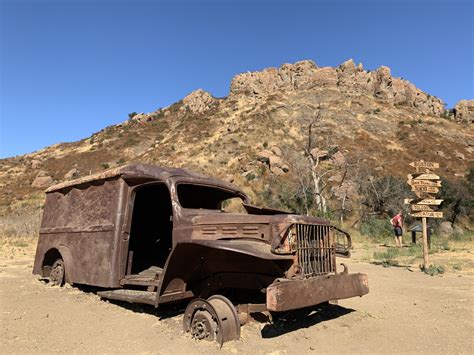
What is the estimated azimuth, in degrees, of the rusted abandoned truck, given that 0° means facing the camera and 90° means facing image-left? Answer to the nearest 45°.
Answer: approximately 315°

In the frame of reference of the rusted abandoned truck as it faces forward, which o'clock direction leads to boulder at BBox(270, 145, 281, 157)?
The boulder is roughly at 8 o'clock from the rusted abandoned truck.

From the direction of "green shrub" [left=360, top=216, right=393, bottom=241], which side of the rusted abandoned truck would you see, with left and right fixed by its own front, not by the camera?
left

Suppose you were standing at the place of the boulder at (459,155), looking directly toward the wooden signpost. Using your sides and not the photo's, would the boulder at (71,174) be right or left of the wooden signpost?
right

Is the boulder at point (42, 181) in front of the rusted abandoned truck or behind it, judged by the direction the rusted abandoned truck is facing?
behind

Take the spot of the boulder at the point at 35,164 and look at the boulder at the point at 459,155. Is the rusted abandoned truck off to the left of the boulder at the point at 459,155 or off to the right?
right

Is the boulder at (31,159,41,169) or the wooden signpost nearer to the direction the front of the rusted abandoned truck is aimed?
the wooden signpost

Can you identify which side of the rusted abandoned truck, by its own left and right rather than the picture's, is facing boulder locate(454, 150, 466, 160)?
left

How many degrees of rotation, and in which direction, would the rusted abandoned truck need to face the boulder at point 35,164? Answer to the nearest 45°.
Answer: approximately 180°

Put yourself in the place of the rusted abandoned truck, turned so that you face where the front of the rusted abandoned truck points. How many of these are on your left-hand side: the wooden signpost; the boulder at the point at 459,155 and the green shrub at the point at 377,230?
3

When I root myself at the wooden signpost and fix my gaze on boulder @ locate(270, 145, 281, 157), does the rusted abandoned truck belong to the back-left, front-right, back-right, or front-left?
back-left

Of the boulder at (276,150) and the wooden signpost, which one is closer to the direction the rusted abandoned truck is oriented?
the wooden signpost

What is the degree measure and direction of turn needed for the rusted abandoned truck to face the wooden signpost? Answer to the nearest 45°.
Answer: approximately 90° to its left
